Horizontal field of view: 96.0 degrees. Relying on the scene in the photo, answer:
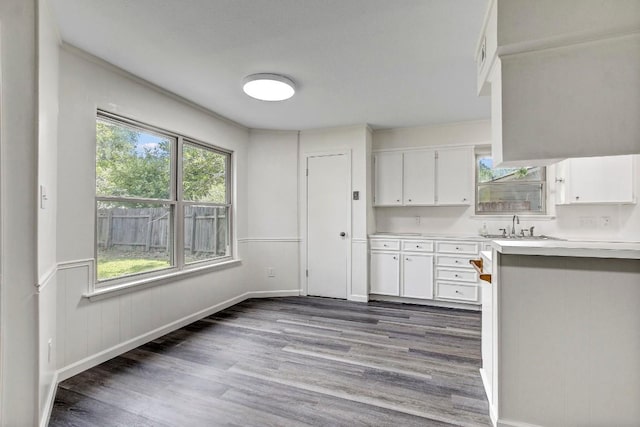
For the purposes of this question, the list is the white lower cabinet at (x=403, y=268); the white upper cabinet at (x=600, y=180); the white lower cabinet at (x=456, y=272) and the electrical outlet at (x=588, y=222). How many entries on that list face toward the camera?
4

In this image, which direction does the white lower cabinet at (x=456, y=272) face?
toward the camera

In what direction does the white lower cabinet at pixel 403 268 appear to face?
toward the camera

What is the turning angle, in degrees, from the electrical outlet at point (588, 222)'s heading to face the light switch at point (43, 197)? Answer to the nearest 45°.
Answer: approximately 45° to its right

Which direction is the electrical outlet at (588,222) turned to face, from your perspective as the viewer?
facing the viewer

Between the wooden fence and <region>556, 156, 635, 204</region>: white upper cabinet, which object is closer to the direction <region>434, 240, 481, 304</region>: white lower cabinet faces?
the white upper cabinet

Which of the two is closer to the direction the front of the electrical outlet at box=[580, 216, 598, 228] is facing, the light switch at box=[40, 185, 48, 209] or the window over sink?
the light switch

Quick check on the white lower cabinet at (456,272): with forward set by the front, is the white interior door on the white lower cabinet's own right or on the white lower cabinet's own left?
on the white lower cabinet's own right

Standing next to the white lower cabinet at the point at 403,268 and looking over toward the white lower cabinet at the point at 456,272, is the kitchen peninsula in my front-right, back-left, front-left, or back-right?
front-right

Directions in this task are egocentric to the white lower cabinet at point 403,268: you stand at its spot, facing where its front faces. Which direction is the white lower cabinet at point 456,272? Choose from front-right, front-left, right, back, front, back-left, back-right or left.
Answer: left

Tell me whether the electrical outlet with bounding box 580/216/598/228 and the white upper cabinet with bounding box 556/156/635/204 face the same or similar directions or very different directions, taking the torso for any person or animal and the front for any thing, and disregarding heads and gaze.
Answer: same or similar directions
